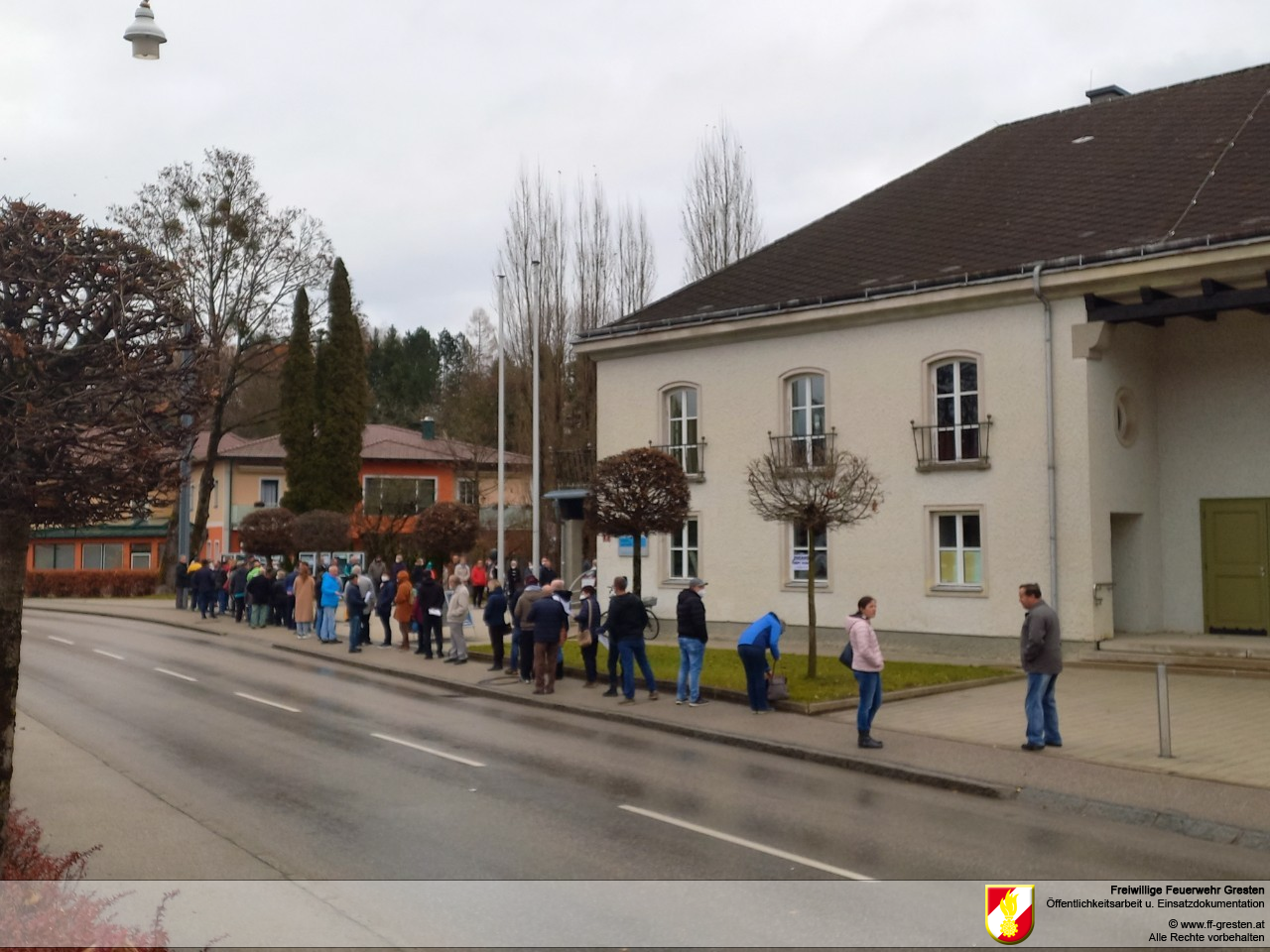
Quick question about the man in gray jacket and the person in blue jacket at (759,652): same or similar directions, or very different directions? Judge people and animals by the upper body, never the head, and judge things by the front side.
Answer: very different directions

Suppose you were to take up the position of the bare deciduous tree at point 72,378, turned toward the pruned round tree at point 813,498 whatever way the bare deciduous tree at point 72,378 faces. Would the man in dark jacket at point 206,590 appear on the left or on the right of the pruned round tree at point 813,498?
left

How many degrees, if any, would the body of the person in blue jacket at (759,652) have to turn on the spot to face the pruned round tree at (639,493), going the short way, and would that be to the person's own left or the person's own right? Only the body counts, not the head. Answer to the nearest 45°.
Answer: approximately 135° to the person's own left

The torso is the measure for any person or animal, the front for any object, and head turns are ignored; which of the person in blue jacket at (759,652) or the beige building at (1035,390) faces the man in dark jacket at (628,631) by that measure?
the beige building

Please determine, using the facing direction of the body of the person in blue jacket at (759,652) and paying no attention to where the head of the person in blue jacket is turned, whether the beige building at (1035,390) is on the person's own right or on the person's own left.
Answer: on the person's own left

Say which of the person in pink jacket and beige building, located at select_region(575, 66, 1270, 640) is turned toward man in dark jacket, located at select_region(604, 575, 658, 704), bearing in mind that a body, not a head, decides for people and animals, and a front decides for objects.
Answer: the beige building

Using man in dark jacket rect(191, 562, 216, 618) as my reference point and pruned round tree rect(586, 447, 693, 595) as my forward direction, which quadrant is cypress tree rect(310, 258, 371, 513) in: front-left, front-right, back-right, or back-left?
back-left

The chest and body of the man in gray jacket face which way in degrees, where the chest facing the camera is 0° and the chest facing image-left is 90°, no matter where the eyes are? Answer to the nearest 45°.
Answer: approximately 90°

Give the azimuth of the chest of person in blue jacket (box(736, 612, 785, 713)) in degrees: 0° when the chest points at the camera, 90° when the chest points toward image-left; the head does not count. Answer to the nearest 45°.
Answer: approximately 270°
